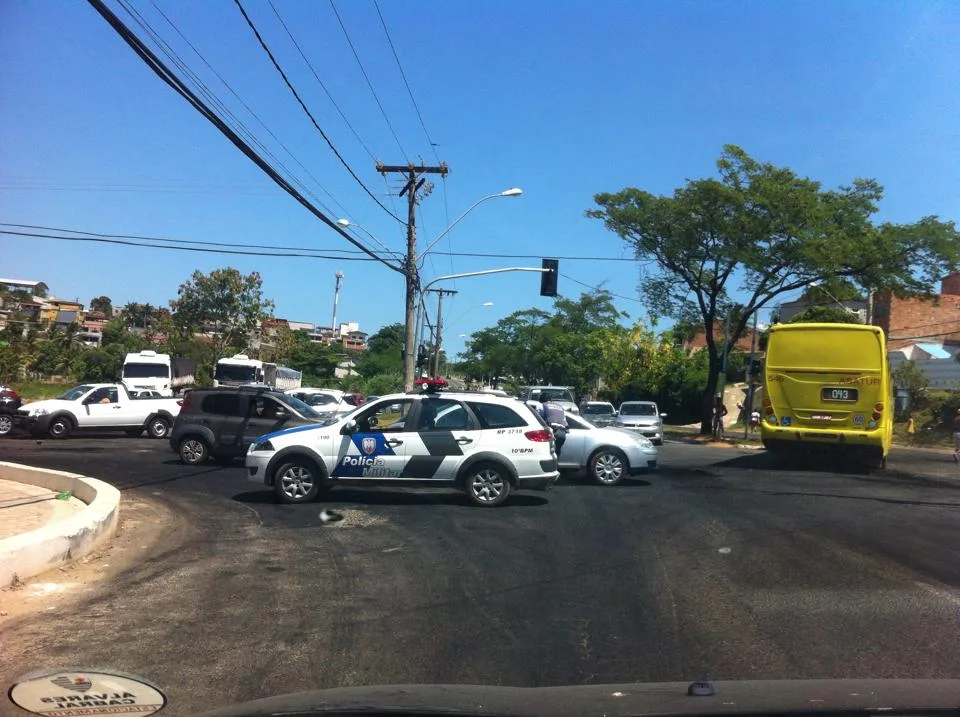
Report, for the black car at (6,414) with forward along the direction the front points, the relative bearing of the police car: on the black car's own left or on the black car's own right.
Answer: on the black car's own left

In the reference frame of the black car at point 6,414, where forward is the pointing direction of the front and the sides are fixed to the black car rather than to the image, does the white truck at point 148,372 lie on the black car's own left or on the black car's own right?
on the black car's own right

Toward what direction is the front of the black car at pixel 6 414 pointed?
to the viewer's left

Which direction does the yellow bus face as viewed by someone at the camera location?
facing away from the viewer

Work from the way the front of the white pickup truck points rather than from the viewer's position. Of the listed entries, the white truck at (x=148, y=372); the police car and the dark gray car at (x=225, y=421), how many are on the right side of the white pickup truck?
1

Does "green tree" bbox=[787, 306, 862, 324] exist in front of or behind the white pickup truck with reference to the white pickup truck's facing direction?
behind

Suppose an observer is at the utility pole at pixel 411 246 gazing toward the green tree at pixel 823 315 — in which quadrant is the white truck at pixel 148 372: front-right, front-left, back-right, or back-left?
back-left

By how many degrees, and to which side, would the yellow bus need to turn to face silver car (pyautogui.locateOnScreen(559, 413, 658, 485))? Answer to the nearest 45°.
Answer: approximately 135° to its left

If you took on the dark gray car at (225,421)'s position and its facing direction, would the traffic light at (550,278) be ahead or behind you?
ahead

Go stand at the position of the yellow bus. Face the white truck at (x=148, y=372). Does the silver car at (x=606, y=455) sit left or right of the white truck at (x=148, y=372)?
left

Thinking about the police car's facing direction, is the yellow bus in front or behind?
behind

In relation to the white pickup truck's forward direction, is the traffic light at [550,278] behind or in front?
behind

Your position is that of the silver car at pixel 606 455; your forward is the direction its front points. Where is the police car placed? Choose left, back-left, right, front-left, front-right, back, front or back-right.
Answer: back-right

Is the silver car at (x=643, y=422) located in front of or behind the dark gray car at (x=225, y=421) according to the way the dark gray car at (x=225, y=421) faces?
in front

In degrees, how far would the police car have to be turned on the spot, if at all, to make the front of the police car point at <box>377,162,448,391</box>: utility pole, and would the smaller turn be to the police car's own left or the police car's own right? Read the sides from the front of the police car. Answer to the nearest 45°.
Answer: approximately 90° to the police car's own right

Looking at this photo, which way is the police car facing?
to the viewer's left

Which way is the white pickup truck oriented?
to the viewer's left

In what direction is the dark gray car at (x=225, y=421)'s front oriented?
to the viewer's right
